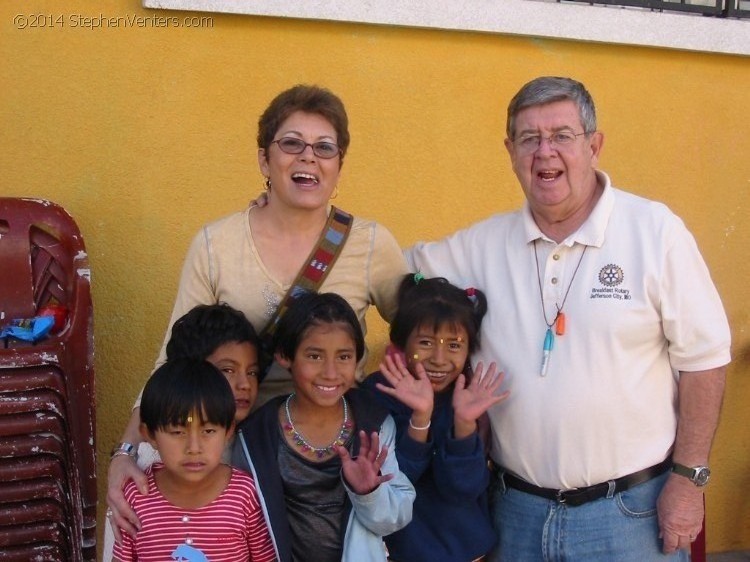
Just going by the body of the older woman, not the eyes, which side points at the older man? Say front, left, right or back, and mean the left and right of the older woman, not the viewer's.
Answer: left

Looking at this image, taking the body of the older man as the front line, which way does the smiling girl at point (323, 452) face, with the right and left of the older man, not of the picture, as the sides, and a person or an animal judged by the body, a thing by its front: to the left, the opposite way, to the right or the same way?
the same way

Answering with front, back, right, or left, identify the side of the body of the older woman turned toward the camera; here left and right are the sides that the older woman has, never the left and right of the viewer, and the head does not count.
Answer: front

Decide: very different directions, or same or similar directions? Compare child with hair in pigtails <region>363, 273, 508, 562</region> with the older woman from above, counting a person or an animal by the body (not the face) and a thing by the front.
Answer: same or similar directions

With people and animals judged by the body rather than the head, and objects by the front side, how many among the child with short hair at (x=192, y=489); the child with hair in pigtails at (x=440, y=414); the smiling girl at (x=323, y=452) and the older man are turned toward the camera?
4

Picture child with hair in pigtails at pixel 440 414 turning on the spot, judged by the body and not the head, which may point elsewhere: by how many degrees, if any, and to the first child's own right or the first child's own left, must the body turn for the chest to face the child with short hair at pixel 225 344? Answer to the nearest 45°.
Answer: approximately 90° to the first child's own right

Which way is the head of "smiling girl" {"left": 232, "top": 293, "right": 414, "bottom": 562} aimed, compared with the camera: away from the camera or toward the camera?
toward the camera

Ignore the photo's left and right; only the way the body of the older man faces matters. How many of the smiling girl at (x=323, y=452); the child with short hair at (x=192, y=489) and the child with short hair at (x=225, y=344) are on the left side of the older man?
0

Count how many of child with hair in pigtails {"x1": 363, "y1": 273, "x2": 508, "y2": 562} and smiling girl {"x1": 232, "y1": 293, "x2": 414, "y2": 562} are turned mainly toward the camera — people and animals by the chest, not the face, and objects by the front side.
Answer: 2

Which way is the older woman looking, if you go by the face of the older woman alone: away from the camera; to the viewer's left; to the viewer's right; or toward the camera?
toward the camera

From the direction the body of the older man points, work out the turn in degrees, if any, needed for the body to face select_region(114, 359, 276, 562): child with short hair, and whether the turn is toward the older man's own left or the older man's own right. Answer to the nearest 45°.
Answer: approximately 90° to the older man's own right

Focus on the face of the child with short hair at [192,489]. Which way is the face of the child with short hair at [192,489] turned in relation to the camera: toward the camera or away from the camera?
toward the camera

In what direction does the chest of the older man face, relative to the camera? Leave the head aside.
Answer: toward the camera

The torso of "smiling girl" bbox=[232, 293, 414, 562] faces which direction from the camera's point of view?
toward the camera
